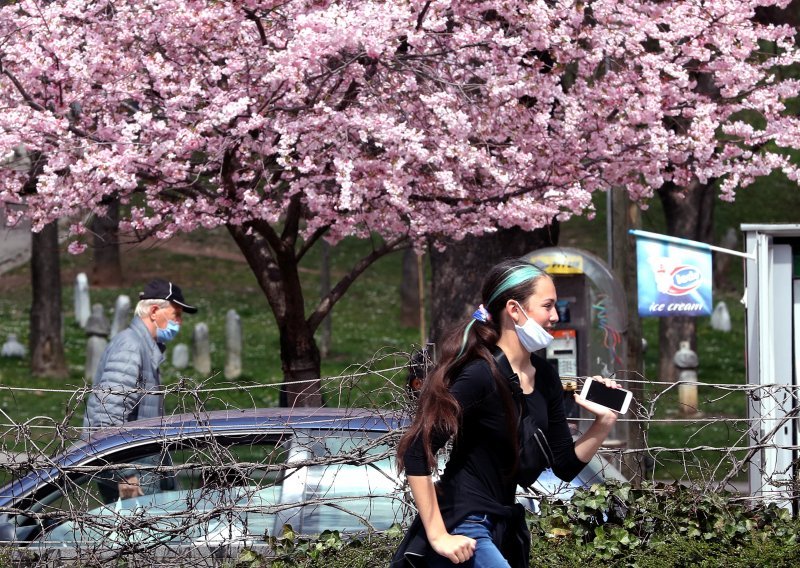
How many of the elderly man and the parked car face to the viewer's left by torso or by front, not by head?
1

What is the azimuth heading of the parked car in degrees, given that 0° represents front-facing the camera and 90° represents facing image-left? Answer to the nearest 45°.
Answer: approximately 90°

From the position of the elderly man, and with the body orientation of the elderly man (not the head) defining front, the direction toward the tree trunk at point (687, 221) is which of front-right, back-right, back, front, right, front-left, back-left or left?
front-left

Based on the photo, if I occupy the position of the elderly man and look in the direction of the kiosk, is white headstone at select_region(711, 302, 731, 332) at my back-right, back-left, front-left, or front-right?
front-left

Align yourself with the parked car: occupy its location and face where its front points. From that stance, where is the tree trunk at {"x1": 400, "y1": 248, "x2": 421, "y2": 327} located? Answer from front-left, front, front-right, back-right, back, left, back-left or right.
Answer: right

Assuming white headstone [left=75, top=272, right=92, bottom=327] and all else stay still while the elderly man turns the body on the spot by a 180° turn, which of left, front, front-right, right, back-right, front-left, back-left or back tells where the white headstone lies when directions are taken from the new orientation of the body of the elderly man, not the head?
right

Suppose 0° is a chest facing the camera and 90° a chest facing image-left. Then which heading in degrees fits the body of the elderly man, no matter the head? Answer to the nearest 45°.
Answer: approximately 270°

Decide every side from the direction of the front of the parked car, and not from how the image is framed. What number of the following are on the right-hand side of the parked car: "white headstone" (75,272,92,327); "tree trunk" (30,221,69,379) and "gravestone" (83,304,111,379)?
3

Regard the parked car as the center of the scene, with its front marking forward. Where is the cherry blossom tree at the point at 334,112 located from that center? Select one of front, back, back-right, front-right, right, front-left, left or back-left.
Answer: right

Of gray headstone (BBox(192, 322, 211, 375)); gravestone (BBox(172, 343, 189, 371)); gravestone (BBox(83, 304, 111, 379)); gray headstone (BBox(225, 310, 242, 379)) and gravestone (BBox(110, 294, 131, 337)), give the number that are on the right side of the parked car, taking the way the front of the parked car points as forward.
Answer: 5

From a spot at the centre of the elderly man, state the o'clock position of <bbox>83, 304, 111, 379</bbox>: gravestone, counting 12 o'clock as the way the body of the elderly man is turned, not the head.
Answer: The gravestone is roughly at 9 o'clock from the elderly man.

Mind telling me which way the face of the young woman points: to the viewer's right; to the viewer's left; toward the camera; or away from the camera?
to the viewer's right

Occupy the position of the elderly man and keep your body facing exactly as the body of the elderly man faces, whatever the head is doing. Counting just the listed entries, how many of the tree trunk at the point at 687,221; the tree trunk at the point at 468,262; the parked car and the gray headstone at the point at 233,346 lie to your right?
1

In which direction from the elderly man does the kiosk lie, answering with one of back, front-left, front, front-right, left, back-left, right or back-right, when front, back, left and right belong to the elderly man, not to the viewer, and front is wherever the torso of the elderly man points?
front

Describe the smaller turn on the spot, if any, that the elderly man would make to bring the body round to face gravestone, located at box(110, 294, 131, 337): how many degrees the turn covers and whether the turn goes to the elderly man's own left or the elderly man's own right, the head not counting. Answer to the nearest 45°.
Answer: approximately 90° to the elderly man's own left
